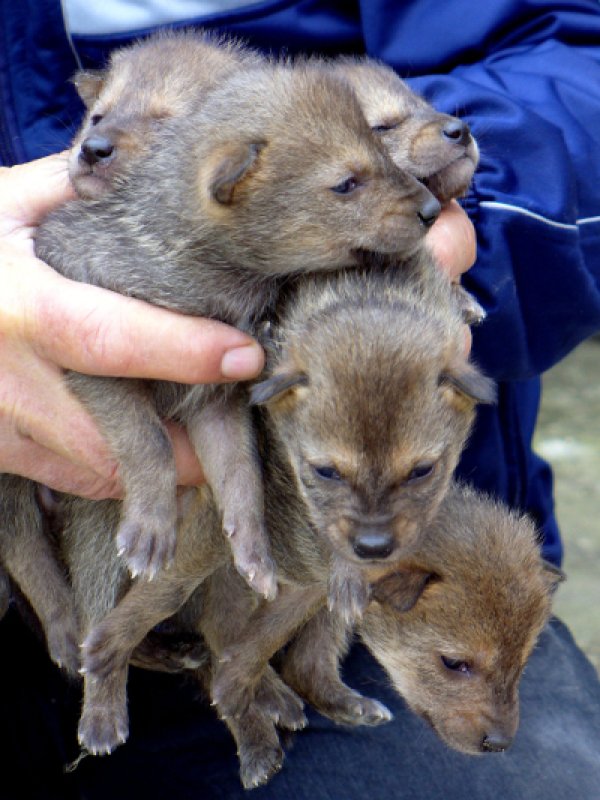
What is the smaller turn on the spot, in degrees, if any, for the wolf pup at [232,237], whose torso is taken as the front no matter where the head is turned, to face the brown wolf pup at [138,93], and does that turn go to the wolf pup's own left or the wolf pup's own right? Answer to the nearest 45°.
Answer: approximately 180°

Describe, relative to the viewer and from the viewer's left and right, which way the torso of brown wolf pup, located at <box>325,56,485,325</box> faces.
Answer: facing the viewer and to the right of the viewer

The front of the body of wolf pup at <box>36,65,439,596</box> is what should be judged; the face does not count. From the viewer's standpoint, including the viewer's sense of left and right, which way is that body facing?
facing to the right of the viewer
